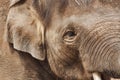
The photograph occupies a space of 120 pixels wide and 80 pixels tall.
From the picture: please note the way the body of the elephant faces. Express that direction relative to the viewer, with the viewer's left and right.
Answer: facing the viewer and to the right of the viewer
